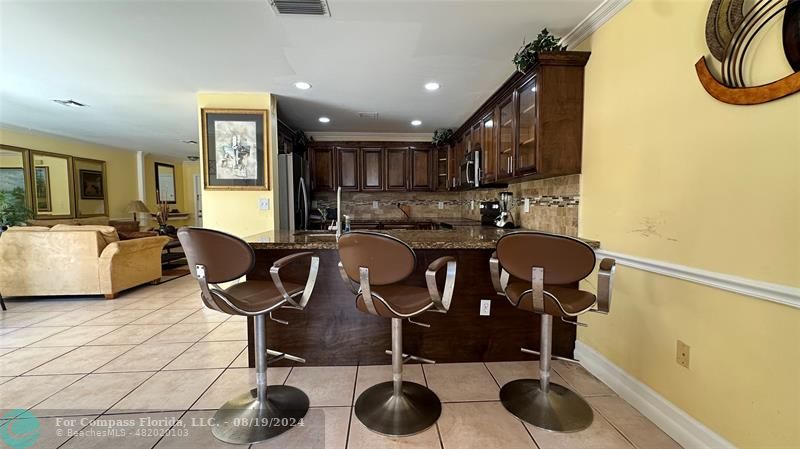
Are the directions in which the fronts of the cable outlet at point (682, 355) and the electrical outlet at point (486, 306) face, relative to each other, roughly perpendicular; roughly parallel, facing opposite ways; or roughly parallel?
roughly perpendicular

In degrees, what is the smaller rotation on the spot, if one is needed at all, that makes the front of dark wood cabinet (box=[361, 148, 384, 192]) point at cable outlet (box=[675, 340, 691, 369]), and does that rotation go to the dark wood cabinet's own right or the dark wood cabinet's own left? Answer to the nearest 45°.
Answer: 0° — it already faces it

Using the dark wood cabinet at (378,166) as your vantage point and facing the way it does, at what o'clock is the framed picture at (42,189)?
The framed picture is roughly at 3 o'clock from the dark wood cabinet.

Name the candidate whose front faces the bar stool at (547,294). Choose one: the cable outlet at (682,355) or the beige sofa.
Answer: the cable outlet

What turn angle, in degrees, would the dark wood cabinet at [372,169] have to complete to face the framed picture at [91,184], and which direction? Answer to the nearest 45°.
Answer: approximately 90° to its right

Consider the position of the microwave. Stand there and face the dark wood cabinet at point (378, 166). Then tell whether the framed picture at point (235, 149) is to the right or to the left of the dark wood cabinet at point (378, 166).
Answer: left

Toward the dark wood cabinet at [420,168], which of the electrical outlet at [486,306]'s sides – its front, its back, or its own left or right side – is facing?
back

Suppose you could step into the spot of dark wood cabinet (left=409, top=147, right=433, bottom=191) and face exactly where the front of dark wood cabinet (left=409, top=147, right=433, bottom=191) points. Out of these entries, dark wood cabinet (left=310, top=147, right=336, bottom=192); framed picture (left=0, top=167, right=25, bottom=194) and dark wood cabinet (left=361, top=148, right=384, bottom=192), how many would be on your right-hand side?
3

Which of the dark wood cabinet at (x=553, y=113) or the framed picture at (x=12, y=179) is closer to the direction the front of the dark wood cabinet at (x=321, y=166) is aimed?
the dark wood cabinet
